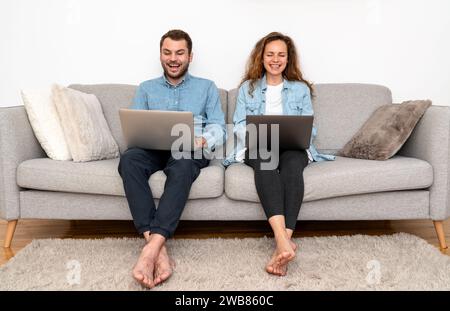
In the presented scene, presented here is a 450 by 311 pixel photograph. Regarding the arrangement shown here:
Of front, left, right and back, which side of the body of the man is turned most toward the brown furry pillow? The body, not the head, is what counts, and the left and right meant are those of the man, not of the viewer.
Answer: left

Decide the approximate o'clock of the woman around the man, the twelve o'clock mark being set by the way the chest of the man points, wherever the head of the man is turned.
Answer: The woman is roughly at 8 o'clock from the man.

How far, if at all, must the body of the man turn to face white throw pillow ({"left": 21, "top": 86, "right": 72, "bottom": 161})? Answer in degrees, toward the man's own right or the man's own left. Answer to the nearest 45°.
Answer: approximately 135° to the man's own right

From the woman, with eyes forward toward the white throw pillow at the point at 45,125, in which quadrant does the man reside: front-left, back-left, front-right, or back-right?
front-left

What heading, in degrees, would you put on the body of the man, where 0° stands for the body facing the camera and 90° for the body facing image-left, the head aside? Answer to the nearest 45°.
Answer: approximately 0°

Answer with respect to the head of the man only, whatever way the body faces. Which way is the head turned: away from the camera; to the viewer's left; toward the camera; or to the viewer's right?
toward the camera

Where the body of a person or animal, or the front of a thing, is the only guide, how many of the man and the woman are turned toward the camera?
2

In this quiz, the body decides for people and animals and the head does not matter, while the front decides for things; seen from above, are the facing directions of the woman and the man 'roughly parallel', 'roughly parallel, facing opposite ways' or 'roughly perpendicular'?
roughly parallel

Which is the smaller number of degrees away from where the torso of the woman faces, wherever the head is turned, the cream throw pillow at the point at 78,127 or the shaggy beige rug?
the shaggy beige rug

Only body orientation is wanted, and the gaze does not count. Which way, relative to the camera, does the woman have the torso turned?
toward the camera

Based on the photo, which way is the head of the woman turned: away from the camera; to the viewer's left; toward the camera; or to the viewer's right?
toward the camera
